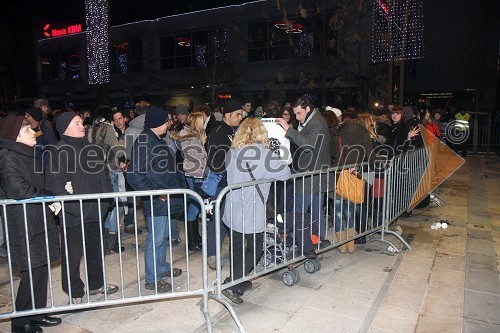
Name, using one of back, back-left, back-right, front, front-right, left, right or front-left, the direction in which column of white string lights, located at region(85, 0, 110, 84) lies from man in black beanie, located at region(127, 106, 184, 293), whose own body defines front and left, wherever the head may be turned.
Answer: left

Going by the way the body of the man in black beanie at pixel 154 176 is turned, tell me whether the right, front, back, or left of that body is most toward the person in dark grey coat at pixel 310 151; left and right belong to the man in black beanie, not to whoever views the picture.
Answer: front

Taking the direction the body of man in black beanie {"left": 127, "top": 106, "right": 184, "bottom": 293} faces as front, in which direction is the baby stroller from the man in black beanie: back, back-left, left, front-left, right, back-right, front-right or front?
front

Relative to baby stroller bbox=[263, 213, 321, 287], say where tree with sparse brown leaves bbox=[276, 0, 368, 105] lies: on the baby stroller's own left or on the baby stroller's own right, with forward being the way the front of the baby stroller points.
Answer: on the baby stroller's own left

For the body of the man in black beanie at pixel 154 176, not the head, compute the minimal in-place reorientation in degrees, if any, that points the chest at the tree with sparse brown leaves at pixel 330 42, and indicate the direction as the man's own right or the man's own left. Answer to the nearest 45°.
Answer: approximately 45° to the man's own left

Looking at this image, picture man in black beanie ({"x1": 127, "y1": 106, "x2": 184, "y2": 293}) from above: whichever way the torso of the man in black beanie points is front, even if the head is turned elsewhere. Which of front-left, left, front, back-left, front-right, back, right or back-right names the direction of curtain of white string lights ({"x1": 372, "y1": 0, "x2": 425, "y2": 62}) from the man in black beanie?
front-left

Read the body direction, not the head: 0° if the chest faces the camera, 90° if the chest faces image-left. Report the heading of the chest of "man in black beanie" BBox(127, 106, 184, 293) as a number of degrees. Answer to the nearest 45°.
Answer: approximately 270°

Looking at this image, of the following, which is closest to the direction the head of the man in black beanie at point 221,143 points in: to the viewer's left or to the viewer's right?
to the viewer's right

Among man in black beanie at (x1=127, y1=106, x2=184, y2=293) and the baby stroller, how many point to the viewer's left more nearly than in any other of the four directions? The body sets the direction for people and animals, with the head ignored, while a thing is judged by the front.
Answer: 0
